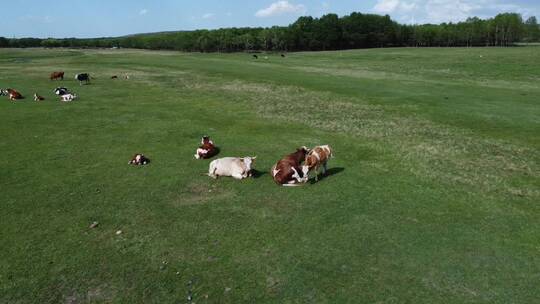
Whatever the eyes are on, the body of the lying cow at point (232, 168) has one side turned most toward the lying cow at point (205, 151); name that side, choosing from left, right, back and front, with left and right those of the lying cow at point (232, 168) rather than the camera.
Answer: left

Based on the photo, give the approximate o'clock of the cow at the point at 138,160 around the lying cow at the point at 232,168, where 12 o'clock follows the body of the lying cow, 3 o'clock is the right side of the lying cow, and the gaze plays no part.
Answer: The cow is roughly at 7 o'clock from the lying cow.

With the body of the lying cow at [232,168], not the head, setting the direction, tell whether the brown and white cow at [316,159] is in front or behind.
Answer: in front

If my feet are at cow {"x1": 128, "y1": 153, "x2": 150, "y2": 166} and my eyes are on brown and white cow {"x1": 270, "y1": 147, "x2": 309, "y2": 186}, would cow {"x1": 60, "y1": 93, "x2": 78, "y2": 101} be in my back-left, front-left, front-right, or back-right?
back-left

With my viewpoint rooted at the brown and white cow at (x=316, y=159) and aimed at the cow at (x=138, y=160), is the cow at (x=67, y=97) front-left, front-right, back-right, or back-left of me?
front-right

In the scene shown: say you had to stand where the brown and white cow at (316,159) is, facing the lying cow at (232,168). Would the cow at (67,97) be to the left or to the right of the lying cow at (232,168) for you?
right

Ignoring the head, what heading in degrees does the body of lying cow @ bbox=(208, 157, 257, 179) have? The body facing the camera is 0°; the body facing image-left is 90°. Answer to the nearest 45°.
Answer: approximately 270°

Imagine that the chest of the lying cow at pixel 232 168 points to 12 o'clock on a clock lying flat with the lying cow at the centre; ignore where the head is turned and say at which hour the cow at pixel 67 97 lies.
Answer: The cow is roughly at 8 o'clock from the lying cow.

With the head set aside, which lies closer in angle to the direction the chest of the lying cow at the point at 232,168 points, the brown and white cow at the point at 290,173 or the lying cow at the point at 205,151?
the brown and white cow

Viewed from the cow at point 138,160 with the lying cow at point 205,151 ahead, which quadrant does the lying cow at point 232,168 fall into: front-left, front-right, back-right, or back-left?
front-right
